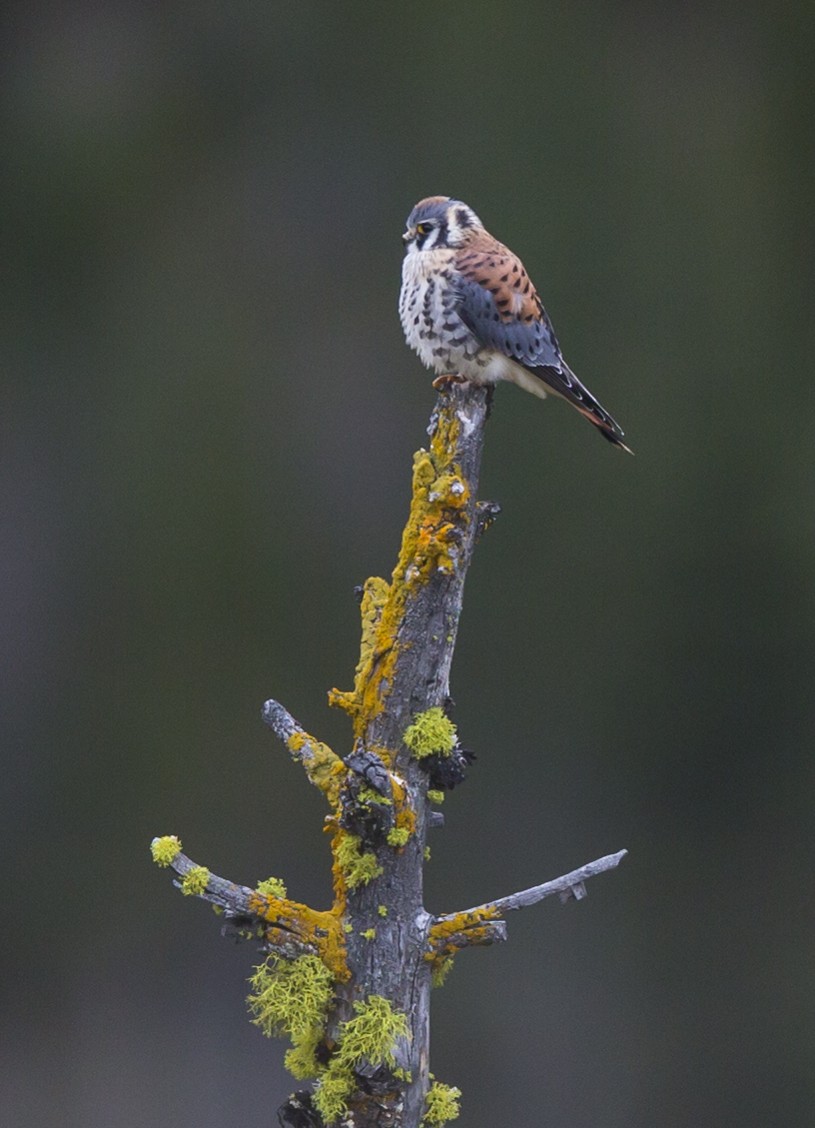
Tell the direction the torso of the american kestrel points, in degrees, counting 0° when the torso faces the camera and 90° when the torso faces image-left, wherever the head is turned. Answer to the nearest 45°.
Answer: approximately 90°
